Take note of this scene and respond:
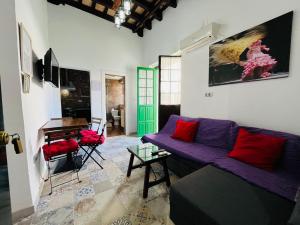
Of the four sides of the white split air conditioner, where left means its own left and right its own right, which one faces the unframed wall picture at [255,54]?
left

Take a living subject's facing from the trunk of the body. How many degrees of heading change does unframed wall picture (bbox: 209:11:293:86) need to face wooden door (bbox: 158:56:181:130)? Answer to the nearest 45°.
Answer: approximately 90° to its right

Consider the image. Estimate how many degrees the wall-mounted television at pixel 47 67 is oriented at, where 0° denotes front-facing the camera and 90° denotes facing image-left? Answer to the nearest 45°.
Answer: approximately 315°

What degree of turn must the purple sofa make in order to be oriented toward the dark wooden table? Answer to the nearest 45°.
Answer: approximately 45° to its right

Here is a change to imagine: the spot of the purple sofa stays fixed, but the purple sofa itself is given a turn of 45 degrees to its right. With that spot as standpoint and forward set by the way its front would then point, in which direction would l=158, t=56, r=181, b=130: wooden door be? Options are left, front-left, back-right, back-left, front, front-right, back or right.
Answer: front-right

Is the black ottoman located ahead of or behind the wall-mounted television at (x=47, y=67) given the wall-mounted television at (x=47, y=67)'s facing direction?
ahead
